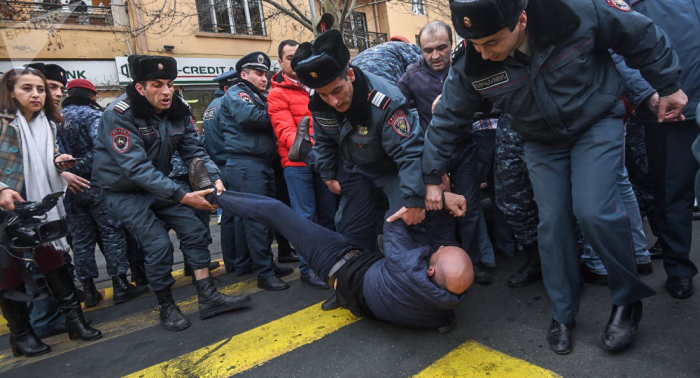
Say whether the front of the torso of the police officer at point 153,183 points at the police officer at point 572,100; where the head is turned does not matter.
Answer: yes

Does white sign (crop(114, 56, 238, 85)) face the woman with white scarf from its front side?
yes

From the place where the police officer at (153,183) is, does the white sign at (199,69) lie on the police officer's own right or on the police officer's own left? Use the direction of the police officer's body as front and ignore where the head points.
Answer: on the police officer's own left

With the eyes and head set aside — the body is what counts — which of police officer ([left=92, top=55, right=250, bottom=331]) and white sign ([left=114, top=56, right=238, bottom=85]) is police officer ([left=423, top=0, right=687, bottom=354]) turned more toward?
the police officer

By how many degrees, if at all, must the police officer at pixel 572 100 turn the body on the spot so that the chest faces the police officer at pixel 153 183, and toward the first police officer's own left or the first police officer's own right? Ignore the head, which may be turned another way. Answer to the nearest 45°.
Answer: approximately 45° to the first police officer's own right

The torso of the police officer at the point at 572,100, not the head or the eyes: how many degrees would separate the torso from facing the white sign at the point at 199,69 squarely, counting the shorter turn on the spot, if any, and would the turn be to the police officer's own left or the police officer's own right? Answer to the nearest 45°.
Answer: approximately 90° to the police officer's own right

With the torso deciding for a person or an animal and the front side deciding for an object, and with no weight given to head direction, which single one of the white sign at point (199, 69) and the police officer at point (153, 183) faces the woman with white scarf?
the white sign

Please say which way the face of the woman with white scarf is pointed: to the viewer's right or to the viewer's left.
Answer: to the viewer's right

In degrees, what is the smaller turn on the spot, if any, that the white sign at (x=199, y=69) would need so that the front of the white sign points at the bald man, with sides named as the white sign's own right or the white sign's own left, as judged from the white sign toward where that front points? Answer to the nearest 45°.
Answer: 0° — it already faces them

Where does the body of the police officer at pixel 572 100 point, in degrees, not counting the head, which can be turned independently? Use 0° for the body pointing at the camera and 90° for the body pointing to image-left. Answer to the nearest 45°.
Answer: approximately 45°
